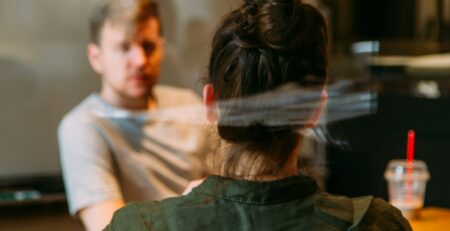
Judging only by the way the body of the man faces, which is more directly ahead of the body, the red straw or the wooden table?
the wooden table

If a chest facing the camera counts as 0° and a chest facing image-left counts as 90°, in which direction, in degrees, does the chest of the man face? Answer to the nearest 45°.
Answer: approximately 315°

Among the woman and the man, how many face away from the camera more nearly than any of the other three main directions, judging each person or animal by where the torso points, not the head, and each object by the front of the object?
1

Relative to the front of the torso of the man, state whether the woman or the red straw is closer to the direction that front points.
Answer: the woman

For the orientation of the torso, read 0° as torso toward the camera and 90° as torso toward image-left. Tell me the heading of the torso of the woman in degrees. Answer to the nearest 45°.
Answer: approximately 180°

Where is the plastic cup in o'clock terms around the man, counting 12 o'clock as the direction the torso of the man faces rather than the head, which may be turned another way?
The plastic cup is roughly at 11 o'clock from the man.

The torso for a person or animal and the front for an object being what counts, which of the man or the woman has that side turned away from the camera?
the woman

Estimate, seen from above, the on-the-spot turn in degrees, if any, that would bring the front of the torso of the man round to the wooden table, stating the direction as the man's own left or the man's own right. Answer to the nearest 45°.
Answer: approximately 45° to the man's own left

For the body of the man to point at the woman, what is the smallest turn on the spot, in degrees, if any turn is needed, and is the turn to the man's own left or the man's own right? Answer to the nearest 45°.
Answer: approximately 45° to the man's own right
